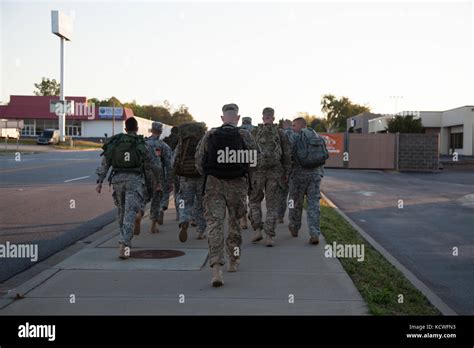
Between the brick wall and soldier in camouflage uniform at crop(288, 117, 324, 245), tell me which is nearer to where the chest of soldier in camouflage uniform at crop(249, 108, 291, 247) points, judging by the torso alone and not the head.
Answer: the brick wall

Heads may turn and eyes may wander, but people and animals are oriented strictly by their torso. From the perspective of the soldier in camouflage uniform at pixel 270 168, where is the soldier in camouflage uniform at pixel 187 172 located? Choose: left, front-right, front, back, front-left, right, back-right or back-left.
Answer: left

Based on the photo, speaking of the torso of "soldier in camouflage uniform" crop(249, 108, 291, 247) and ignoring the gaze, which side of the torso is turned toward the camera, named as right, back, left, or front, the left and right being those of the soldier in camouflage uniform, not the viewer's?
back

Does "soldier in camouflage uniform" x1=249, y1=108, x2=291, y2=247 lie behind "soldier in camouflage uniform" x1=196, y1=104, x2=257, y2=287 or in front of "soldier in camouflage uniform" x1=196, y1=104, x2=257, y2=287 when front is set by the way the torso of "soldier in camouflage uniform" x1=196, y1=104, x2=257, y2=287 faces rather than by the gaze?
in front

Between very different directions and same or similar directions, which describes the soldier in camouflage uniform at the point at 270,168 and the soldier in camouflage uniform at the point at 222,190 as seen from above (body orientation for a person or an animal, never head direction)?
same or similar directions

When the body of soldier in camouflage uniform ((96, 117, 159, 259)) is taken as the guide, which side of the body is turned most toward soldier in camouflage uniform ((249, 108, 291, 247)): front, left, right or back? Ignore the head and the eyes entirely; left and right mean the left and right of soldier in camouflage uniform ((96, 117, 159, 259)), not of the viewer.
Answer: right

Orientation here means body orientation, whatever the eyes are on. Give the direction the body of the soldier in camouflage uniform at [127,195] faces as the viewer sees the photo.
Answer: away from the camera

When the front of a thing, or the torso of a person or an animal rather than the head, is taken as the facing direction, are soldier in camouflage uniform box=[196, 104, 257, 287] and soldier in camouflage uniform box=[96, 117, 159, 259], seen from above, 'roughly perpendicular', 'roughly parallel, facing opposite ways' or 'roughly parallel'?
roughly parallel

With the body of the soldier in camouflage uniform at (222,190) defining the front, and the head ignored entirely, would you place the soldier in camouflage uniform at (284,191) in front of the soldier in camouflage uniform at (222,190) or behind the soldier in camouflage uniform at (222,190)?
in front

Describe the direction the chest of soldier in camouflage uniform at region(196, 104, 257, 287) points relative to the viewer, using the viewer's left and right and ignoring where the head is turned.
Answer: facing away from the viewer

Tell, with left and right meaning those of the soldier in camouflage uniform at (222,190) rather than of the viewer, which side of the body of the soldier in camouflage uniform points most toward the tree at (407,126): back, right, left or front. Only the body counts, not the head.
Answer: front

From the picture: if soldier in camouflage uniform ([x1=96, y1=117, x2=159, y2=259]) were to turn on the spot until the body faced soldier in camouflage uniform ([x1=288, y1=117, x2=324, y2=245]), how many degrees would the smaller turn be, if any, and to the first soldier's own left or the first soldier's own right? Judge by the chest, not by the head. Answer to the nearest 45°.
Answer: approximately 90° to the first soldier's own right

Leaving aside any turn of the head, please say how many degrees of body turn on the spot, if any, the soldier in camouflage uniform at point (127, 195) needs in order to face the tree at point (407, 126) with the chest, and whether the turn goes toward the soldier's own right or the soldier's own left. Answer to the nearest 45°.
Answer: approximately 45° to the soldier's own right

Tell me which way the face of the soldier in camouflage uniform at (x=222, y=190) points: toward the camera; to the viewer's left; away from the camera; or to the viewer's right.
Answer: away from the camera

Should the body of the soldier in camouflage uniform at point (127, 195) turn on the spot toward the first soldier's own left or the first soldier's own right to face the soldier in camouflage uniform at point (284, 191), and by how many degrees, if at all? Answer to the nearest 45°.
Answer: approximately 45° to the first soldier's own right

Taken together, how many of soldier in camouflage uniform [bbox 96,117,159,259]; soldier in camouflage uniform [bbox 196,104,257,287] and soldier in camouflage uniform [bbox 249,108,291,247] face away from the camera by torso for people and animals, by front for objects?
3

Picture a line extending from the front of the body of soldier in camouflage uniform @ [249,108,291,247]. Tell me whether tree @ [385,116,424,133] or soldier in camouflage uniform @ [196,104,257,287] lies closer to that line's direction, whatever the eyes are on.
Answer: the tree
